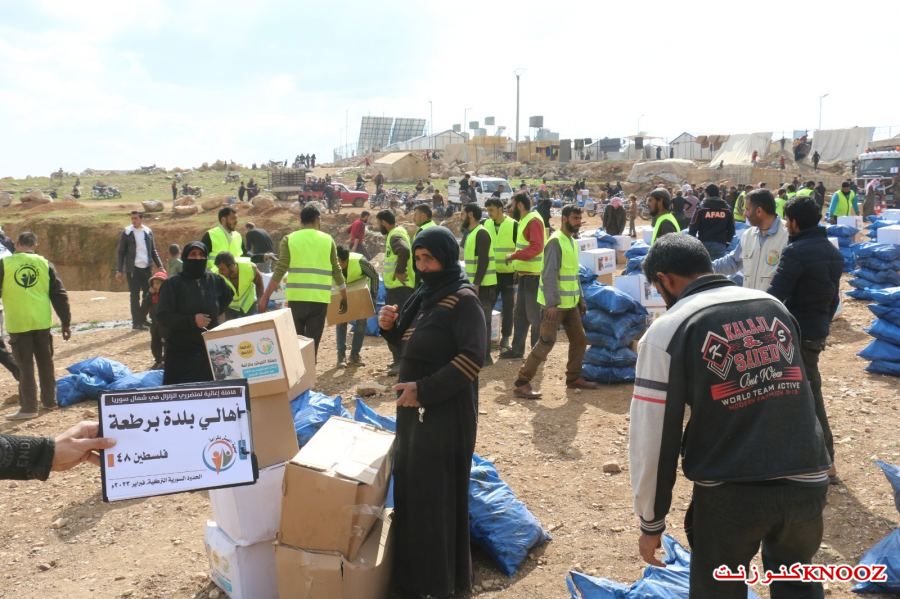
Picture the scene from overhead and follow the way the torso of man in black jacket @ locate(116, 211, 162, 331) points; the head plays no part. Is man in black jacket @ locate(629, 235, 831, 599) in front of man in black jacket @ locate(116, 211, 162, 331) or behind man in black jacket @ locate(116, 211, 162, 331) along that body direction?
in front

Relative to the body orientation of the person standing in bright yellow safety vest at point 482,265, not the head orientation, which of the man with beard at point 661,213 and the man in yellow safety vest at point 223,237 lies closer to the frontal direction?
the man in yellow safety vest

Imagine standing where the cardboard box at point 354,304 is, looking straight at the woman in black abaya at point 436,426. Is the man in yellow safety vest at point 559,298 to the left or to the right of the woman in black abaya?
left

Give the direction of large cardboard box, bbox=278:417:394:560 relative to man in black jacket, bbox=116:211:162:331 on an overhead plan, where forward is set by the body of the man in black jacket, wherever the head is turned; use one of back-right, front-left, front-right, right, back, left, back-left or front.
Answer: front

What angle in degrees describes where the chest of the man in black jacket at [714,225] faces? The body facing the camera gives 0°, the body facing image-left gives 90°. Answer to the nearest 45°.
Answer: approximately 180°

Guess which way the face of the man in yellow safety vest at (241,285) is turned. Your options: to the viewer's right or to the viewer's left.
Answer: to the viewer's left

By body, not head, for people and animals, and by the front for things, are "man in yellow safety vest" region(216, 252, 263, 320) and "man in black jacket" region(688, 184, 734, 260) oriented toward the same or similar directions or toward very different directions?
very different directions

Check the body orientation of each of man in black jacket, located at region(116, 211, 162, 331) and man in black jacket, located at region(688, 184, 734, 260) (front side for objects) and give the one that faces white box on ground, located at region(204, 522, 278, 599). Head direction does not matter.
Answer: man in black jacket, located at region(116, 211, 162, 331)

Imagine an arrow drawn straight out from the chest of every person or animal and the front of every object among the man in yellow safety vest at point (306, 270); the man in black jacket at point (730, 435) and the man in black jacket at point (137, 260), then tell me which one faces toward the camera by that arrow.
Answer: the man in black jacket at point (137, 260)

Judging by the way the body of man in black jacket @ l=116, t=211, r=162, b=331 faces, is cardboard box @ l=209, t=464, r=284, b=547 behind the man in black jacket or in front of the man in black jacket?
in front

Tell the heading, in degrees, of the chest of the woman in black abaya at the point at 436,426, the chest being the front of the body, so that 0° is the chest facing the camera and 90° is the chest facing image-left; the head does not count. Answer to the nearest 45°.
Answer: approximately 45°

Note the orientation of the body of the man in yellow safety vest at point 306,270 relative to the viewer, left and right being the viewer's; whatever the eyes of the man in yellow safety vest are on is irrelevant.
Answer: facing away from the viewer

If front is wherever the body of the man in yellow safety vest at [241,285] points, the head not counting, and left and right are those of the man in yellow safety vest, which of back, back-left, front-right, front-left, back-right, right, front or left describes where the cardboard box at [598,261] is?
back-left

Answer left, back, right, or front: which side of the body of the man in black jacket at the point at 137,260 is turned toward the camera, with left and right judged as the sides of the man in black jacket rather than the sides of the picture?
front

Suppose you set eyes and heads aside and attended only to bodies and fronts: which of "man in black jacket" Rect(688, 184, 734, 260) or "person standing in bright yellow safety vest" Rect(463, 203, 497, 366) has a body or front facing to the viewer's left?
the person standing in bright yellow safety vest

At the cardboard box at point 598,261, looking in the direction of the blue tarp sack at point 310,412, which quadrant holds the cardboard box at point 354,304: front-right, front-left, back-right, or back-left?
front-right
